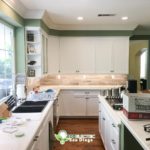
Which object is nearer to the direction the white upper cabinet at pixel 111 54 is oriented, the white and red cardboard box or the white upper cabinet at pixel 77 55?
the white and red cardboard box

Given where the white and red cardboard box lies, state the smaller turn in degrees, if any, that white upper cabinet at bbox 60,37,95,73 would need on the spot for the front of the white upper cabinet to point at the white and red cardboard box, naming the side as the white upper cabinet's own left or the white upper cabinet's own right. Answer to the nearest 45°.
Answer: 0° — it already faces it

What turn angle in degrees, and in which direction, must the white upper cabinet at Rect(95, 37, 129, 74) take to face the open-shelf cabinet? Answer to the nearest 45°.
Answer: approximately 45° to its right

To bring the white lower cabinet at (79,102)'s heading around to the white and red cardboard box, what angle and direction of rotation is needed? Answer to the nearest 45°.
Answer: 0° — it already faces it
